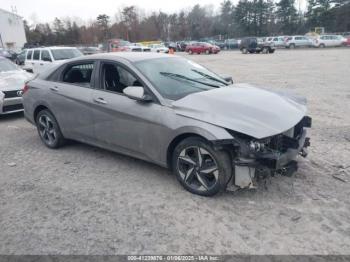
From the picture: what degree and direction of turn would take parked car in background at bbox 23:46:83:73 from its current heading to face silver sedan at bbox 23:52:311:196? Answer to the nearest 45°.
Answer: approximately 45° to its right

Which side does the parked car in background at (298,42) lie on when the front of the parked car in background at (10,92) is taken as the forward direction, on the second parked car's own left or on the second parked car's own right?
on the second parked car's own left

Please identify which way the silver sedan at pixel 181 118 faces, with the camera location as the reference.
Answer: facing the viewer and to the right of the viewer

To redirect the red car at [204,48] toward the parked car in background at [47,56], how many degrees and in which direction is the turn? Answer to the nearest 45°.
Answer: approximately 45° to its right

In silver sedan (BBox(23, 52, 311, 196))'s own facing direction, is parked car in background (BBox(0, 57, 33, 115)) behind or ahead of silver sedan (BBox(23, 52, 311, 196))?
behind

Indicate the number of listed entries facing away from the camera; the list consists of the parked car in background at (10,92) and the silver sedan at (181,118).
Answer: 0
